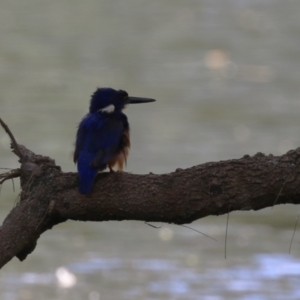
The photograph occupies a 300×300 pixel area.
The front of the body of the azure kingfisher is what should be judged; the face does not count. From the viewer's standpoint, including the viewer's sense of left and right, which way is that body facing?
facing away from the viewer and to the right of the viewer
